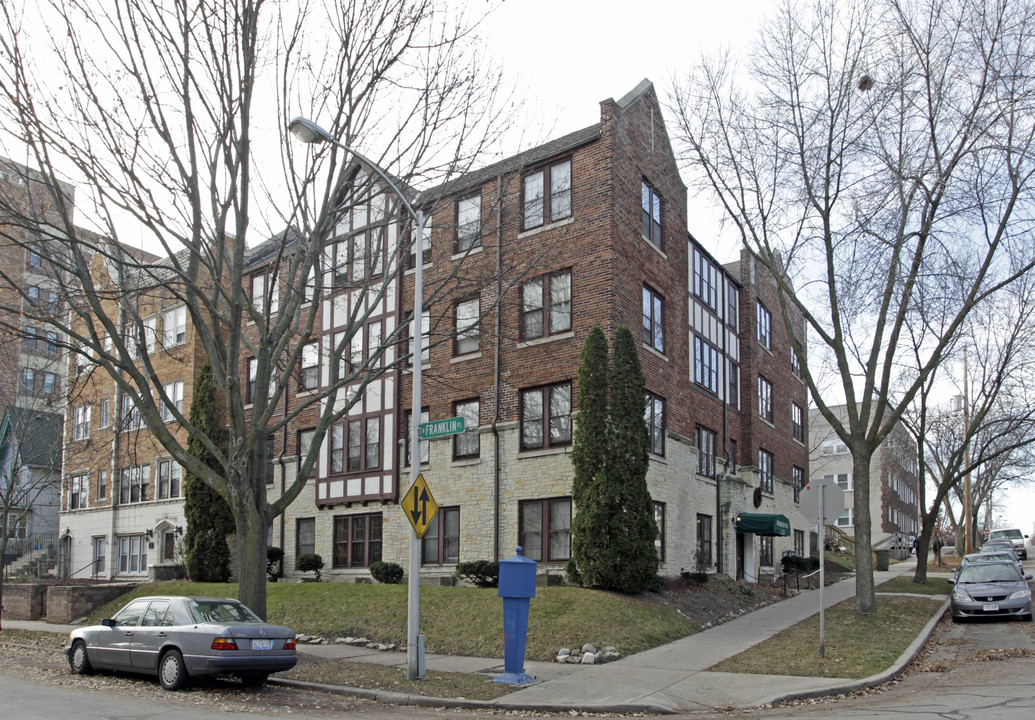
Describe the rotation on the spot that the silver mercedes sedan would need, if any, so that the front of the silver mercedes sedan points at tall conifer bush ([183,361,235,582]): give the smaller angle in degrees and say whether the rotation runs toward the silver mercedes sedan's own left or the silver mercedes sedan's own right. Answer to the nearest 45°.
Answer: approximately 45° to the silver mercedes sedan's own right

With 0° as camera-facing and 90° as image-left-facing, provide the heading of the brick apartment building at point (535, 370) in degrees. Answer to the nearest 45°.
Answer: approximately 315°

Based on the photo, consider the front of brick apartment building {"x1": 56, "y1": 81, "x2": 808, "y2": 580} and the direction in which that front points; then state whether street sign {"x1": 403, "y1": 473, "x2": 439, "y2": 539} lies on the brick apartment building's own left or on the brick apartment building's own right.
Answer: on the brick apartment building's own right

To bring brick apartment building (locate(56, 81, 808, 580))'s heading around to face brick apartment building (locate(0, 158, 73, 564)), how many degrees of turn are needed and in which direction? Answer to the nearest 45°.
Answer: approximately 180°

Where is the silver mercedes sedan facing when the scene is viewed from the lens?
facing away from the viewer and to the left of the viewer

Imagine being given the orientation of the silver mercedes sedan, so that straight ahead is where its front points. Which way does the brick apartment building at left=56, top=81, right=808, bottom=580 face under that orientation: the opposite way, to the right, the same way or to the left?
the opposite way

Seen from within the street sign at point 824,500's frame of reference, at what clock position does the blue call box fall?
The blue call box is roughly at 8 o'clock from the street sign.

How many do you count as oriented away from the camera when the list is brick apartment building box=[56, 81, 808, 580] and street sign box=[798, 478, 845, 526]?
1

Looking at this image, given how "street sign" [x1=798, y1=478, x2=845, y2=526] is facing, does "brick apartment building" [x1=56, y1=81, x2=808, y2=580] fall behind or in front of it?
in front

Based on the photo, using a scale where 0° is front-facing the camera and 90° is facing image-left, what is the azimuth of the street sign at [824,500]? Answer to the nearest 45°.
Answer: approximately 180°

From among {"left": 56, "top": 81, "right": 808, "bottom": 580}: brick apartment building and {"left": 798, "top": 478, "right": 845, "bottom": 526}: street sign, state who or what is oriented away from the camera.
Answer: the street sign
